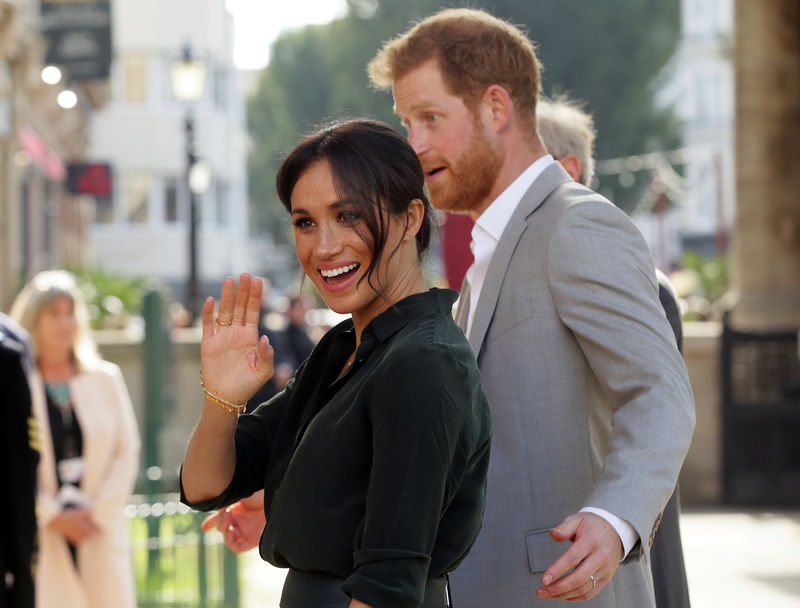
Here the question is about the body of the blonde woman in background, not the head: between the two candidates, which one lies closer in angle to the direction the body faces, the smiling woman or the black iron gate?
the smiling woman

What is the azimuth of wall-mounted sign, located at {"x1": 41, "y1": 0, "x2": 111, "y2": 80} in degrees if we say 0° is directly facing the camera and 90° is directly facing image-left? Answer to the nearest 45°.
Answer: approximately 0°

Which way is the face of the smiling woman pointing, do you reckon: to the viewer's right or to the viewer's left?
to the viewer's left

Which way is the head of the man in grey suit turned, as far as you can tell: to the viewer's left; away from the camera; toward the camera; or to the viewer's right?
to the viewer's left

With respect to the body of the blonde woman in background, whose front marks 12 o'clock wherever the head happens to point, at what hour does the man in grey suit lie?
The man in grey suit is roughly at 12 o'clock from the blonde woman in background.
